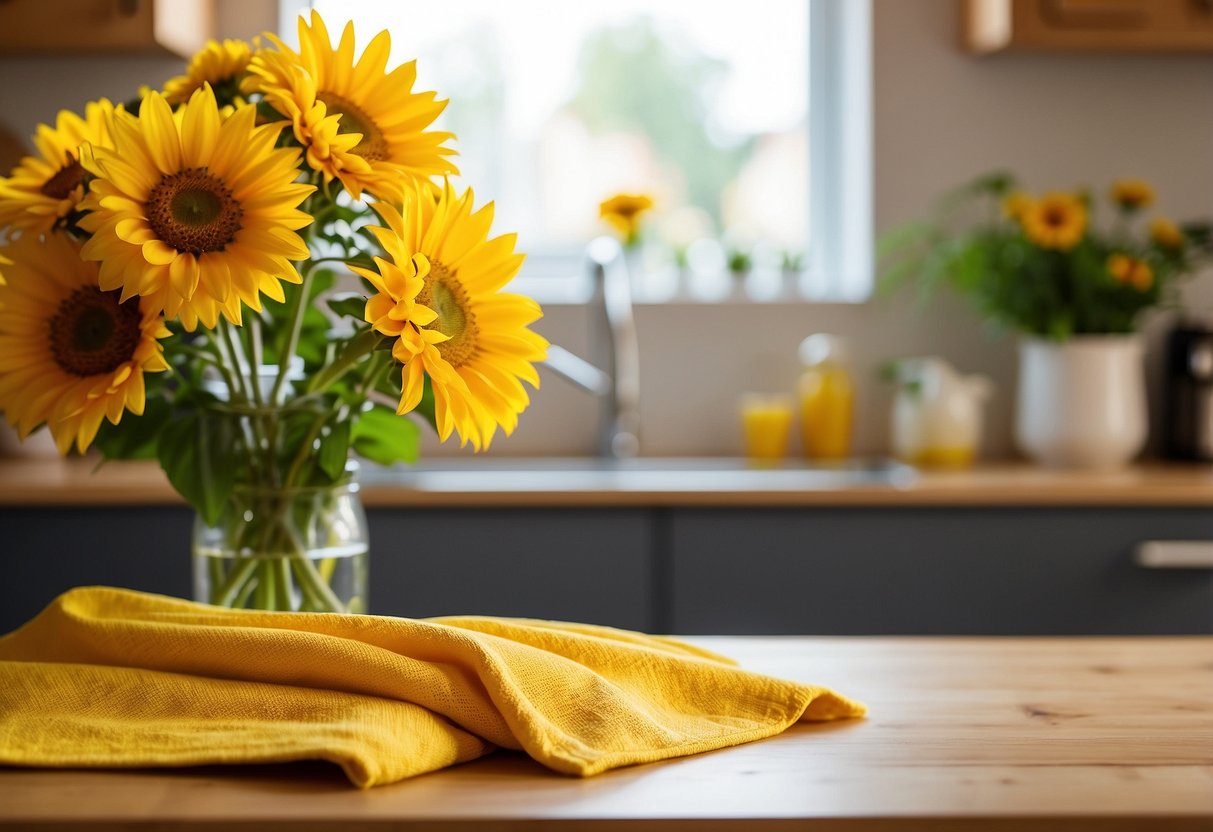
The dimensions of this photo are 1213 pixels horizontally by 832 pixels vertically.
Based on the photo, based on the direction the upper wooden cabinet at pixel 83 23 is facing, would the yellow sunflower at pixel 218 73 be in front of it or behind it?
in front

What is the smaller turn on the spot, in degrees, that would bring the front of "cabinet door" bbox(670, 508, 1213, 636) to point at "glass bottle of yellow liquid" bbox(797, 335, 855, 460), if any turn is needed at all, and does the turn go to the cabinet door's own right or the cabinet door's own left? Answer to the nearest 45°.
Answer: approximately 180°

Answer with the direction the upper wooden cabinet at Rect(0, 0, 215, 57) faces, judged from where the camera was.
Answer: facing the viewer

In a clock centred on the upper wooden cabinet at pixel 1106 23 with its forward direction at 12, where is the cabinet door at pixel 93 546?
The cabinet door is roughly at 2 o'clock from the upper wooden cabinet.

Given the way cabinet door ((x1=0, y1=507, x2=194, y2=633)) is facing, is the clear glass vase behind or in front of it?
in front

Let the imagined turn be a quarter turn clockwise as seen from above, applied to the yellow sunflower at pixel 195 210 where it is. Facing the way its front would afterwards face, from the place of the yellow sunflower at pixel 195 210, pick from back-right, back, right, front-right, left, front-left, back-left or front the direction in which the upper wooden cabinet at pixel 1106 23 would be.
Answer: back-right

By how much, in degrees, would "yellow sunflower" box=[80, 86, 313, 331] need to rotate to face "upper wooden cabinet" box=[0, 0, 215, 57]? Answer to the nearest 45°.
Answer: approximately 180°

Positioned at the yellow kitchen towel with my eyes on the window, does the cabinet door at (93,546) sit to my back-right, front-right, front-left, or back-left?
front-left

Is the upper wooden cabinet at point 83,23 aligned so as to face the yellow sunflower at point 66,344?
yes

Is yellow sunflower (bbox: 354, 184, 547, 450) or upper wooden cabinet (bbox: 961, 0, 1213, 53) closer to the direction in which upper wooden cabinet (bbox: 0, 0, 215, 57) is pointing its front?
the yellow sunflower

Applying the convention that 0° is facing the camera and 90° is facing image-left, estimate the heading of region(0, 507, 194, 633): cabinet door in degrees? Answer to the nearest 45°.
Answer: approximately 0°

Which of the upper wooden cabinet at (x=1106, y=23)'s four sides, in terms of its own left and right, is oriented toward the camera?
front

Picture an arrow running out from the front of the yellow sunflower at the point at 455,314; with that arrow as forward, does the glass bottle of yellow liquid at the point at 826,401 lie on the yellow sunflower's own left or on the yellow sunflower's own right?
on the yellow sunflower's own left

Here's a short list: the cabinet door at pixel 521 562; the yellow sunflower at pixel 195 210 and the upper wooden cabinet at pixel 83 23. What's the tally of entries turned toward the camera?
3
